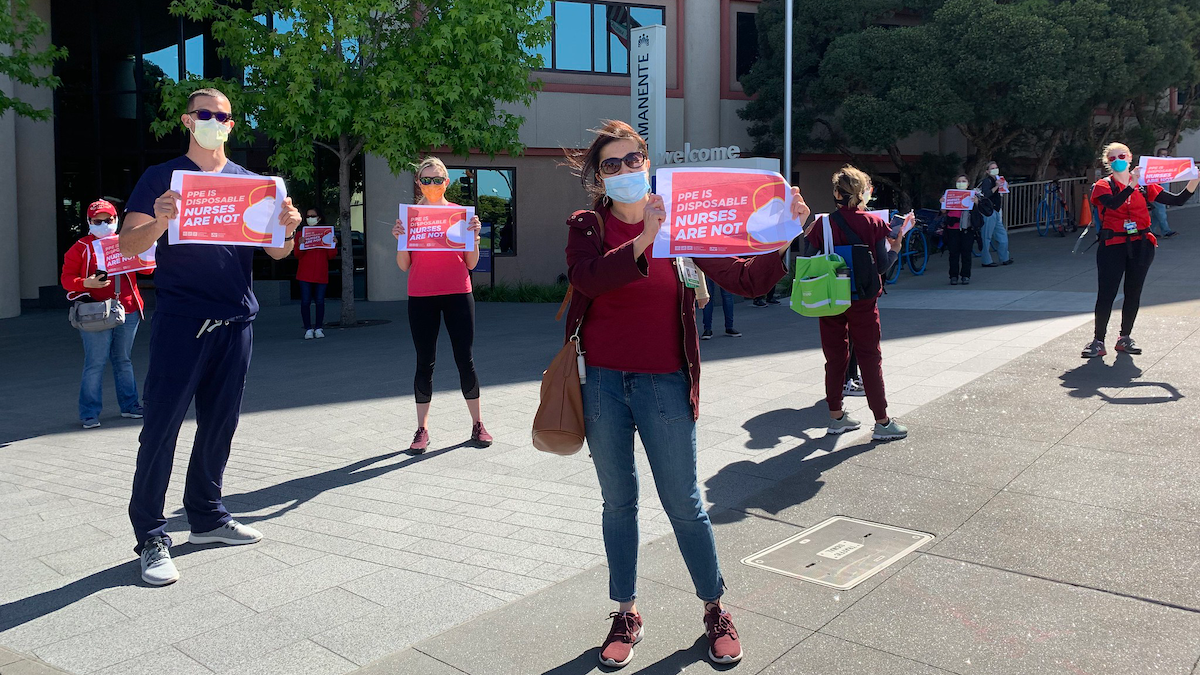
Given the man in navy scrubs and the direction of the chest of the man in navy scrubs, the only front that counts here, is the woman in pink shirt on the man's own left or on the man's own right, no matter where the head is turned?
on the man's own left

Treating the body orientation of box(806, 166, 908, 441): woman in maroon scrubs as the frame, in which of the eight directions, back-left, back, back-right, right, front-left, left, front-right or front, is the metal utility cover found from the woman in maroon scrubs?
back-right

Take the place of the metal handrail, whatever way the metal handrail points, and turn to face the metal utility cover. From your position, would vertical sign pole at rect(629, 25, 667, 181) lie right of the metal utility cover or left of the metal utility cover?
right

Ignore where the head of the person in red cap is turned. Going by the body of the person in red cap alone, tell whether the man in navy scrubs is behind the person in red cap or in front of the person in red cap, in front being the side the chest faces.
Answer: in front

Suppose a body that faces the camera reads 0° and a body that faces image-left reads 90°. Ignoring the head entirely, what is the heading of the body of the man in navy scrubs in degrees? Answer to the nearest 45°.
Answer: approximately 315°

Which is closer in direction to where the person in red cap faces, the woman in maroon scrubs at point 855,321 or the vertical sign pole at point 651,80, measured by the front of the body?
the woman in maroon scrubs

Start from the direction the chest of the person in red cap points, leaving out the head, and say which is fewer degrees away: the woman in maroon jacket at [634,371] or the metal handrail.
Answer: the woman in maroon jacket

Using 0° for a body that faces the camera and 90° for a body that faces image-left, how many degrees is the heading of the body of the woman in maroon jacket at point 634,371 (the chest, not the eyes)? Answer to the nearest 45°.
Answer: approximately 0°

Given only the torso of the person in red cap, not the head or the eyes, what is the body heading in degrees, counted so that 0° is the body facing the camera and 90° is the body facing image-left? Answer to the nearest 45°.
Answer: approximately 315°
